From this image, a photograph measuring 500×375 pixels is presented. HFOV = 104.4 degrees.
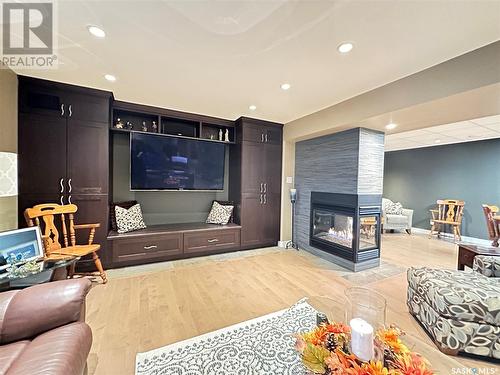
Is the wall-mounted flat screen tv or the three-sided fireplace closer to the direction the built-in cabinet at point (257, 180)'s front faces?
the three-sided fireplace

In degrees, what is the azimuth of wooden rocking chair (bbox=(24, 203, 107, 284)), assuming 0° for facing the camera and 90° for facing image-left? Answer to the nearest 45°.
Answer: approximately 315°

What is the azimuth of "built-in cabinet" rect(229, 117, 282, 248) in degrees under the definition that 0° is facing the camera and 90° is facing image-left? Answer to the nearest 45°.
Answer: approximately 315°

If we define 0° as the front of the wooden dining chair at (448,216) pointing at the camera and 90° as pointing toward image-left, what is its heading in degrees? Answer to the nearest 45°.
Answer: approximately 45°

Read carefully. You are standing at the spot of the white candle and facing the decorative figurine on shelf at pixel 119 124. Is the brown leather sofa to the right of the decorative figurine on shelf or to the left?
left
